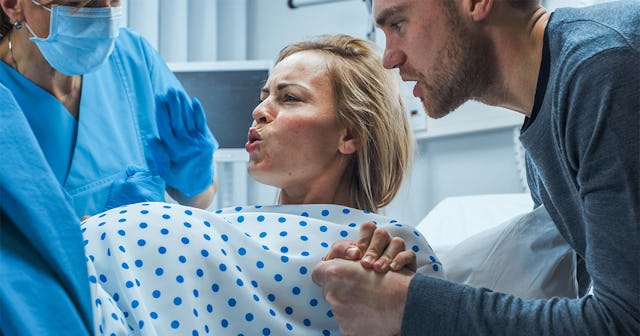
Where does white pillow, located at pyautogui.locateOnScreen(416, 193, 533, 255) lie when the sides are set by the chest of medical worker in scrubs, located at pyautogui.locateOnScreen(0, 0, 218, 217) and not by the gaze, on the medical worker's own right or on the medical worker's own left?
on the medical worker's own left

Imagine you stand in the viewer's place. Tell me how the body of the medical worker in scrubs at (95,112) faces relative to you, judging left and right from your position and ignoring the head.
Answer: facing the viewer and to the right of the viewer

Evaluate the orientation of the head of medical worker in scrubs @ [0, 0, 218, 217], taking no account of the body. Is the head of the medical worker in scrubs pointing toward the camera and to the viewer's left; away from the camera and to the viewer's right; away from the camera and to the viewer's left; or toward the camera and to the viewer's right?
toward the camera and to the viewer's right

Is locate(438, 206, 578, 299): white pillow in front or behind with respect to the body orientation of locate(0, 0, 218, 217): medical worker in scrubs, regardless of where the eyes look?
in front
